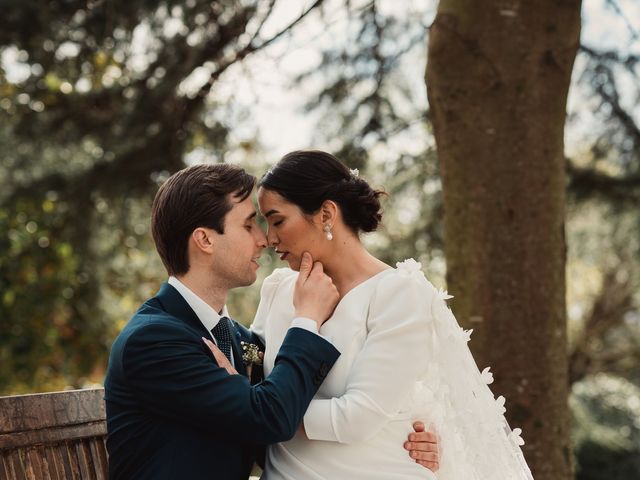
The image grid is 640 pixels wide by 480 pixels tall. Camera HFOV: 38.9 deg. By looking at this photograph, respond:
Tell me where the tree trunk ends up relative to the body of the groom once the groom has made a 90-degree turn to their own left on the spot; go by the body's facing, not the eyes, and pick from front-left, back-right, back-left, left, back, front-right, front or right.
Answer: front-right

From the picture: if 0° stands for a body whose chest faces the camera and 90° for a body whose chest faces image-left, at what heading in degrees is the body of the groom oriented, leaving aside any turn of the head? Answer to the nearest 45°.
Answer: approximately 270°

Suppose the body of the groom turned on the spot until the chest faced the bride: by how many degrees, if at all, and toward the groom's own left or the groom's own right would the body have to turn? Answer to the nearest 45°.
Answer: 0° — they already face them

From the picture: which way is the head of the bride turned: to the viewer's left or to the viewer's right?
to the viewer's left

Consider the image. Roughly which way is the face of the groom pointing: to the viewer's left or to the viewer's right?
to the viewer's right
